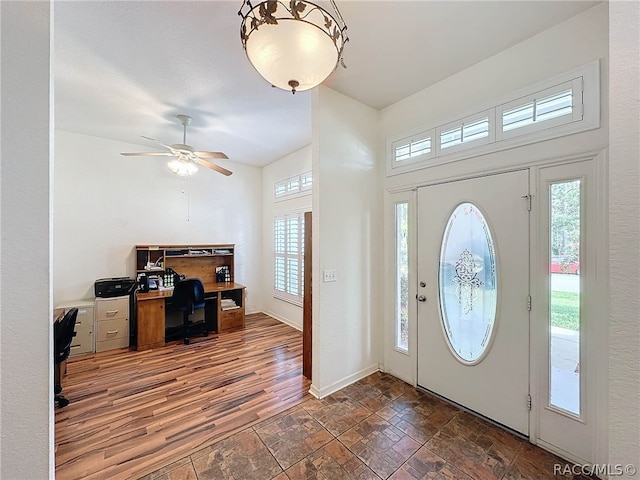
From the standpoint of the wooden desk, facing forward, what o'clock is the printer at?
The printer is roughly at 4 o'clock from the wooden desk.

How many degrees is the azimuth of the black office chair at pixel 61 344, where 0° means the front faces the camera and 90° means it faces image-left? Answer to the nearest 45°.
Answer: approximately 90°

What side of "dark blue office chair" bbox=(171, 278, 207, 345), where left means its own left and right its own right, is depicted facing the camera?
back

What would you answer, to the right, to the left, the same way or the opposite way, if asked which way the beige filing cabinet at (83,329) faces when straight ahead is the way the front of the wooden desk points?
the same way

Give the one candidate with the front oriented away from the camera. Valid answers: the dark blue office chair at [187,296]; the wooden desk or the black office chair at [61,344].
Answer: the dark blue office chair at [187,296]

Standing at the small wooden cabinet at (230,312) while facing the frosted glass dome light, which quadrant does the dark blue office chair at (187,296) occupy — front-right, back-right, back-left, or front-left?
front-right

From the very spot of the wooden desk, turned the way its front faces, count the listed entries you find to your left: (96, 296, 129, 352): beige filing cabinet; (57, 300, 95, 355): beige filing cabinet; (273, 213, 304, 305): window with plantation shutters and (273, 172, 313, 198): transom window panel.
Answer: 2

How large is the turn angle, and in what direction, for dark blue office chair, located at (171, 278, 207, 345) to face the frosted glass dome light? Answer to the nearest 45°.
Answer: approximately 180°

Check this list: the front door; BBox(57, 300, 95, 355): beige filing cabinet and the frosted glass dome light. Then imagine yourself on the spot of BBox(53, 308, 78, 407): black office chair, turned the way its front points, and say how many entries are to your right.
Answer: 1

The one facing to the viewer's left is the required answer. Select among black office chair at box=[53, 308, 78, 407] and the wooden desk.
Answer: the black office chair

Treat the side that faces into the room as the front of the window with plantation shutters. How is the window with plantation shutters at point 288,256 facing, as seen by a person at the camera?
facing the viewer and to the left of the viewer

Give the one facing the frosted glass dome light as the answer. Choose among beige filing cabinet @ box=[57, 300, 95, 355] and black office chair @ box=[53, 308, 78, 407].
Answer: the beige filing cabinet

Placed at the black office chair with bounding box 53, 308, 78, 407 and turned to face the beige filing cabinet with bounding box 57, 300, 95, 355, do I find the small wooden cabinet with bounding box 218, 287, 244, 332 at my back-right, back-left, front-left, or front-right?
front-right

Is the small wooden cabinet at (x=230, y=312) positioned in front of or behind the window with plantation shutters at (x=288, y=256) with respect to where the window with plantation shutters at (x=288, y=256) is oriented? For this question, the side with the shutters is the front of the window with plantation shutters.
in front

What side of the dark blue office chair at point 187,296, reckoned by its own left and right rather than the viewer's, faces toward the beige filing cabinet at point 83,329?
left

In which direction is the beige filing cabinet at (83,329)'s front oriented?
toward the camera

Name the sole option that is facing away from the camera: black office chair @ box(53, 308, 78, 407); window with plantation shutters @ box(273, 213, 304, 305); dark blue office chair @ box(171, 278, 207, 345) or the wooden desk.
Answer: dark blue office chair @ box(171, 278, 207, 345)

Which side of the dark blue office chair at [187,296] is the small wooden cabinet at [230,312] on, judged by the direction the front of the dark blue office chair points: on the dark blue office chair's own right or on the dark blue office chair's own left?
on the dark blue office chair's own right

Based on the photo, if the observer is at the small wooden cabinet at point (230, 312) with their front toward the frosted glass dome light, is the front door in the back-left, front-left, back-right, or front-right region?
front-left

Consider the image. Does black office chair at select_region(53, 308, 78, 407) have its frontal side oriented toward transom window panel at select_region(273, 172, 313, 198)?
no

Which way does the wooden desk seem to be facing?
toward the camera

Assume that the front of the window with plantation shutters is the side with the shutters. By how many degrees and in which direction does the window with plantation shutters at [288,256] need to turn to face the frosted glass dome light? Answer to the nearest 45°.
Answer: approximately 45° to its left
